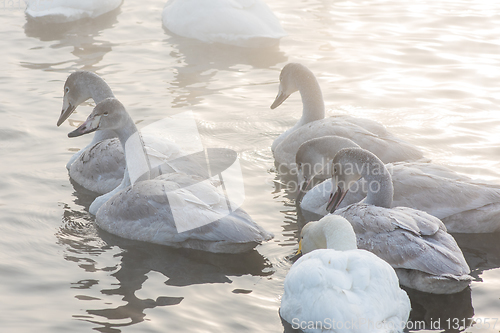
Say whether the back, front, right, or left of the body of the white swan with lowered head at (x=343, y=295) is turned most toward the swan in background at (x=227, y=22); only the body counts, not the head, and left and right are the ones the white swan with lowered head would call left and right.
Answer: front

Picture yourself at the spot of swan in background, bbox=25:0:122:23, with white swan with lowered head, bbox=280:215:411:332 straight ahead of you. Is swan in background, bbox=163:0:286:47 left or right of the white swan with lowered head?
left

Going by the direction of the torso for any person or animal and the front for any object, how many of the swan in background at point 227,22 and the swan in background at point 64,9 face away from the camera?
0

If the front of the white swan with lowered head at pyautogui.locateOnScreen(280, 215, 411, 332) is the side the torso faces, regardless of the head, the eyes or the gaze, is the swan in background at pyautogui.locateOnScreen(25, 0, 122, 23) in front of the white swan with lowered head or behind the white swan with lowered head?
in front

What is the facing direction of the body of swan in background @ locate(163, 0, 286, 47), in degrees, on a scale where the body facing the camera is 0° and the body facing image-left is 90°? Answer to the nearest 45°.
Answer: approximately 90°

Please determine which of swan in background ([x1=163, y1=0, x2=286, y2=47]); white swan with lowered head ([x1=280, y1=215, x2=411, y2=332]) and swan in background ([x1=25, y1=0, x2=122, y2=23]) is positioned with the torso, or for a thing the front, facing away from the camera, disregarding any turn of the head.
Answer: the white swan with lowered head

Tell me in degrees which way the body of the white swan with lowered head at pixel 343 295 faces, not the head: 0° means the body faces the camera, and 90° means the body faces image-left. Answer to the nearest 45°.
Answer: approximately 180°
